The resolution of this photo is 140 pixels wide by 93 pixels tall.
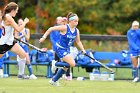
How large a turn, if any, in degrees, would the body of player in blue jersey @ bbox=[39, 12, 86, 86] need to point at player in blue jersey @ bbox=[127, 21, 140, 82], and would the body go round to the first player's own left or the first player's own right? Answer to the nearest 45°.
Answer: approximately 90° to the first player's own left

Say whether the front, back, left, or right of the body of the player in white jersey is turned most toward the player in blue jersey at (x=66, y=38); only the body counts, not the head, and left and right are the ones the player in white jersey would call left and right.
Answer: front

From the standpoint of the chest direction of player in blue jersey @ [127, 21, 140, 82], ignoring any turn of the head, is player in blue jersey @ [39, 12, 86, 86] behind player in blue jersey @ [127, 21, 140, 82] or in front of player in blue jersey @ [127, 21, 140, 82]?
in front

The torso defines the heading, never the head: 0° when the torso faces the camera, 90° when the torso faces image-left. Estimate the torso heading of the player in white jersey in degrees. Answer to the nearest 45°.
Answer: approximately 270°

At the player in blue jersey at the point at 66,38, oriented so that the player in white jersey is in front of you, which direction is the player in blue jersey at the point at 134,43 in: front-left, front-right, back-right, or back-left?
back-right

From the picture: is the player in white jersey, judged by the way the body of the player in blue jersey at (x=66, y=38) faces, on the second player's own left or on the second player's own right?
on the second player's own right
